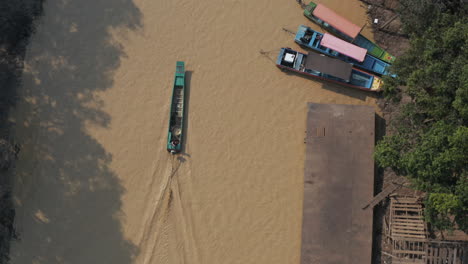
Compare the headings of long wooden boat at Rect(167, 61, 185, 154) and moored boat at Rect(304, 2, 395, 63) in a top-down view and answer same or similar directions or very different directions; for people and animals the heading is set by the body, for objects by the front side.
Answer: very different directions

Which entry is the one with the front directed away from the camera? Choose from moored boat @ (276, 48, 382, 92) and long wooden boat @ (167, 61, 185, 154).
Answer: the long wooden boat

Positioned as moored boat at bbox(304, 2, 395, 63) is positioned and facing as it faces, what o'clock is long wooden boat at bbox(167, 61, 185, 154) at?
The long wooden boat is roughly at 4 o'clock from the moored boat.

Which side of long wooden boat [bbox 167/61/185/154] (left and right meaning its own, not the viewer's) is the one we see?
back

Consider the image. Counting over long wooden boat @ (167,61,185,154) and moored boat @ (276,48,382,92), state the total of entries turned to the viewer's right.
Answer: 1

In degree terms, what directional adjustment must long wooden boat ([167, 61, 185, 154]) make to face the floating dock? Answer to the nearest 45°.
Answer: approximately 90° to its right

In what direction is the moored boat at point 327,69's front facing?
to the viewer's right

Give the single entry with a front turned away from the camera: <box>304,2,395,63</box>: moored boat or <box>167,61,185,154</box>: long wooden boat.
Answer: the long wooden boat

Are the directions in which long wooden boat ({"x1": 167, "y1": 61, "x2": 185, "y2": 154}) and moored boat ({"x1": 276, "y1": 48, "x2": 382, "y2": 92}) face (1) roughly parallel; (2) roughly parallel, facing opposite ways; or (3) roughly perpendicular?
roughly perpendicular

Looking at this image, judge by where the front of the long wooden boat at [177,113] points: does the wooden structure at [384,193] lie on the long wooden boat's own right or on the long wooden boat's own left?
on the long wooden boat's own right
